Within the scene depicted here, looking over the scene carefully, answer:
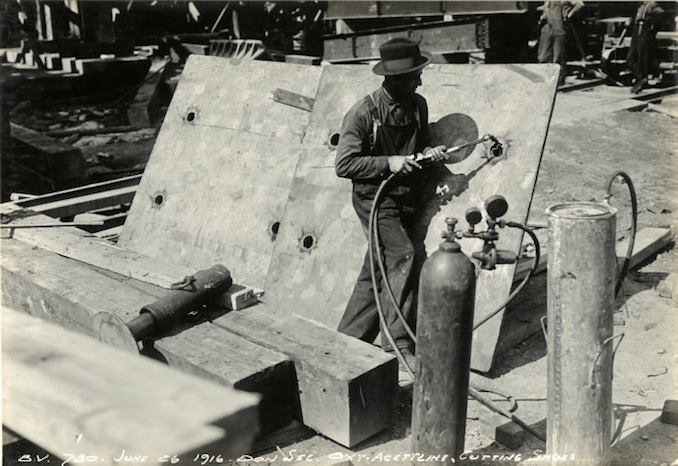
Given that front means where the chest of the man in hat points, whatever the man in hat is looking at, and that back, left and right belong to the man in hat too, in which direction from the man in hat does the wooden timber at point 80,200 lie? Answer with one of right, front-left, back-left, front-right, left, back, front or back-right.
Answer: back

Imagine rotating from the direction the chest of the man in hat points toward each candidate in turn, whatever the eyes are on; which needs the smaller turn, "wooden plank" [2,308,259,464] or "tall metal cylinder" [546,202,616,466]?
the tall metal cylinder

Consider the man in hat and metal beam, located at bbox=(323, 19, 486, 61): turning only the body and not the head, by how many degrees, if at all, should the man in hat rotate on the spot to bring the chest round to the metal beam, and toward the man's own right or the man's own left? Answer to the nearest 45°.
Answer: approximately 135° to the man's own left

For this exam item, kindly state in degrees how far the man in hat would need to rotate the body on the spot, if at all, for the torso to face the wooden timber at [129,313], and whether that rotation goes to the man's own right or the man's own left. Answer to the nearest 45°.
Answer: approximately 135° to the man's own right

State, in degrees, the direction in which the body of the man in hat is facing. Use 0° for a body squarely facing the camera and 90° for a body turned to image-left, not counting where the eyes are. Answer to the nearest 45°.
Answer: approximately 315°

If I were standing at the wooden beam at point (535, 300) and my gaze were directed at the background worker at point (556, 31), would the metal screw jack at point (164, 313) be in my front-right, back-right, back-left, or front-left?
back-left

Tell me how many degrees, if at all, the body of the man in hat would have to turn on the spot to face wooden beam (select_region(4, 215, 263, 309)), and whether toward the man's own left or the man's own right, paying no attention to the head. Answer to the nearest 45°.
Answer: approximately 135° to the man's own right

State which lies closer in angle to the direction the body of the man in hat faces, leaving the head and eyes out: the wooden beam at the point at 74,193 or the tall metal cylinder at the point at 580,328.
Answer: the tall metal cylinder

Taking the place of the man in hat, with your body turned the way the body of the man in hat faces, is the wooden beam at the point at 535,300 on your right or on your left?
on your left

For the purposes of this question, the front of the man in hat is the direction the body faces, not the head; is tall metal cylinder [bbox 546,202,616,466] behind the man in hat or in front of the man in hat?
in front

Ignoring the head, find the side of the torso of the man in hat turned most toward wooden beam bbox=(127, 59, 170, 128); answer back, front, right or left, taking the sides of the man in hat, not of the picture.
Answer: back

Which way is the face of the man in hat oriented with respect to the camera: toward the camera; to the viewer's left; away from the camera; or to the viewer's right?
to the viewer's right

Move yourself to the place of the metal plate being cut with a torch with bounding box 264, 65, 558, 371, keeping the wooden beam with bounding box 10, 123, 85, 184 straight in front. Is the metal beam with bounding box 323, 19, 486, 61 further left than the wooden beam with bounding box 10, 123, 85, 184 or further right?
right
